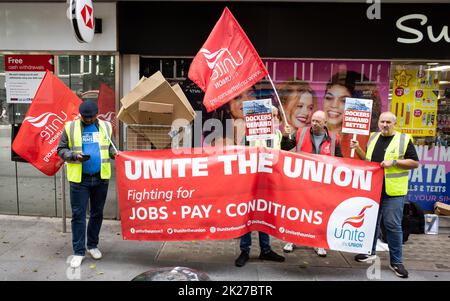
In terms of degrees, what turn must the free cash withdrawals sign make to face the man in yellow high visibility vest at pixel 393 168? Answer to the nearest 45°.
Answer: approximately 45° to its left

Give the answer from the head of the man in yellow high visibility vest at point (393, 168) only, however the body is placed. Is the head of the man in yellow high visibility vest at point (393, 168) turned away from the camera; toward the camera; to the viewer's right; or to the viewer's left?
toward the camera

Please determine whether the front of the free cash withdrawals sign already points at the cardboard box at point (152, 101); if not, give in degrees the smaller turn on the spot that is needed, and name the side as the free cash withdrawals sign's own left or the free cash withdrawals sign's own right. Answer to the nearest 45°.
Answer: approximately 45° to the free cash withdrawals sign's own left

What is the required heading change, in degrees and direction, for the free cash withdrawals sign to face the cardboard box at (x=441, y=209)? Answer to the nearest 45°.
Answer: approximately 45° to its left

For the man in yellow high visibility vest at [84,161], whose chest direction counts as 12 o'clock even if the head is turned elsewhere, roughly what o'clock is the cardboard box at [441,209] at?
The cardboard box is roughly at 9 o'clock from the man in yellow high visibility vest.

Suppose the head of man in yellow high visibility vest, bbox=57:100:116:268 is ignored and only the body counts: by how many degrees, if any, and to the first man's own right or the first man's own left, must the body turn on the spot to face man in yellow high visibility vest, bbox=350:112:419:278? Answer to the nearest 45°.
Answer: approximately 90° to the first man's own left

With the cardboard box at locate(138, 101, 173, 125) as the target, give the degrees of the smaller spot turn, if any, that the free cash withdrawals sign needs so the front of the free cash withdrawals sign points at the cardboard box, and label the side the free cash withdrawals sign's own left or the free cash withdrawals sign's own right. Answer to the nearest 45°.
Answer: approximately 45° to the free cash withdrawals sign's own left

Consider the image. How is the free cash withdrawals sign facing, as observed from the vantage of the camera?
facing the viewer

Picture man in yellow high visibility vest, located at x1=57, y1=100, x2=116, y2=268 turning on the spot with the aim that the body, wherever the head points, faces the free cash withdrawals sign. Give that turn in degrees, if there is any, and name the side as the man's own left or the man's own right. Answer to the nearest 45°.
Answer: approximately 180°

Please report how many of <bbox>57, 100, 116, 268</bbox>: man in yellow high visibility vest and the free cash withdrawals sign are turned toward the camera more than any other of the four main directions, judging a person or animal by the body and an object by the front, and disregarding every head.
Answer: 2

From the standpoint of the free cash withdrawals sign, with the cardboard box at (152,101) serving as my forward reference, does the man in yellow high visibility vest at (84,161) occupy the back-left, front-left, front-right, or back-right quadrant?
front-right

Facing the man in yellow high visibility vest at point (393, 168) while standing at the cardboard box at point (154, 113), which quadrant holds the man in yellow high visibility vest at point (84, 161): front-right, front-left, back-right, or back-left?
back-right

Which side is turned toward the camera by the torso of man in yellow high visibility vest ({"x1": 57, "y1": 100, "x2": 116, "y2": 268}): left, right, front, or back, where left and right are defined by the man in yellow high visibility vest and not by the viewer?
front

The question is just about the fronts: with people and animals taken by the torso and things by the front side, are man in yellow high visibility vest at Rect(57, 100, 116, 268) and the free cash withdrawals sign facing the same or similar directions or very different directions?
same or similar directions
